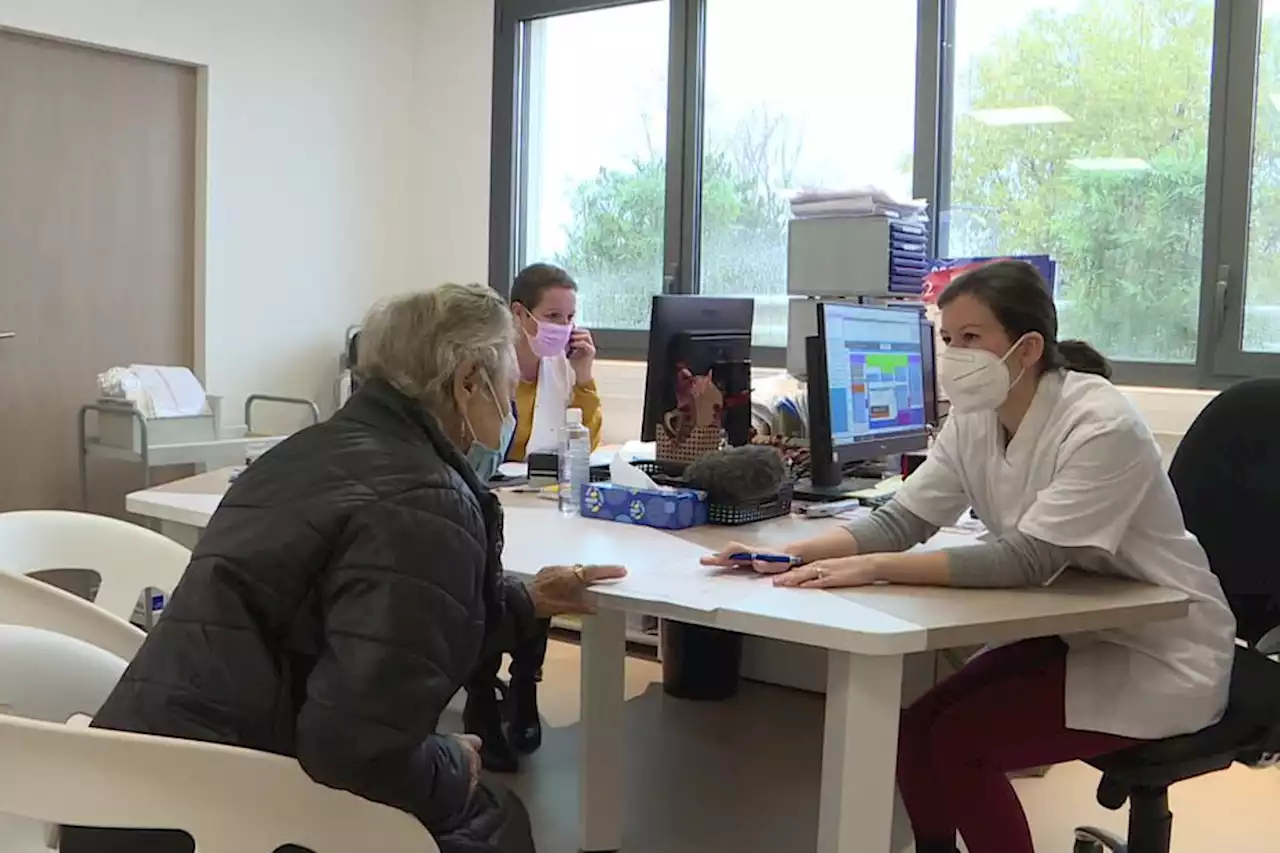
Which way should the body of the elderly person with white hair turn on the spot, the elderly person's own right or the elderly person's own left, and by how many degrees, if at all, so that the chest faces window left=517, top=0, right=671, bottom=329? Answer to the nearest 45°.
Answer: approximately 45° to the elderly person's own left

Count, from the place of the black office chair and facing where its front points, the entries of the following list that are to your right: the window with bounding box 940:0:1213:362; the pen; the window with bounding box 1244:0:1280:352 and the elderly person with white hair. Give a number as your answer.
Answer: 2

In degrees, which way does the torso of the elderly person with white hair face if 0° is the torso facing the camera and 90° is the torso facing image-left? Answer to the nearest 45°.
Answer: approximately 225°

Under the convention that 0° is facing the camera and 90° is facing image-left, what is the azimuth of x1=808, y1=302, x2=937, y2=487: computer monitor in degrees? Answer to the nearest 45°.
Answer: approximately 315°

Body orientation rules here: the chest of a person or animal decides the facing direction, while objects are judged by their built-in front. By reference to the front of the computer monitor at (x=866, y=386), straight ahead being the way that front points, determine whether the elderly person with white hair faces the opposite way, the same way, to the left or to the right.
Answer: to the left

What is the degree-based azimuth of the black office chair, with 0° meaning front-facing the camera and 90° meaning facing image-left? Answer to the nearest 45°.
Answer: approximately 90°

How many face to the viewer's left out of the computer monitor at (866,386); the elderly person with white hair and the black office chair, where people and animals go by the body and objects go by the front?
1

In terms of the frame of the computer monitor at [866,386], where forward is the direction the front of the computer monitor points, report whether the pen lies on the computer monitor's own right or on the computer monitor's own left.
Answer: on the computer monitor's own right
